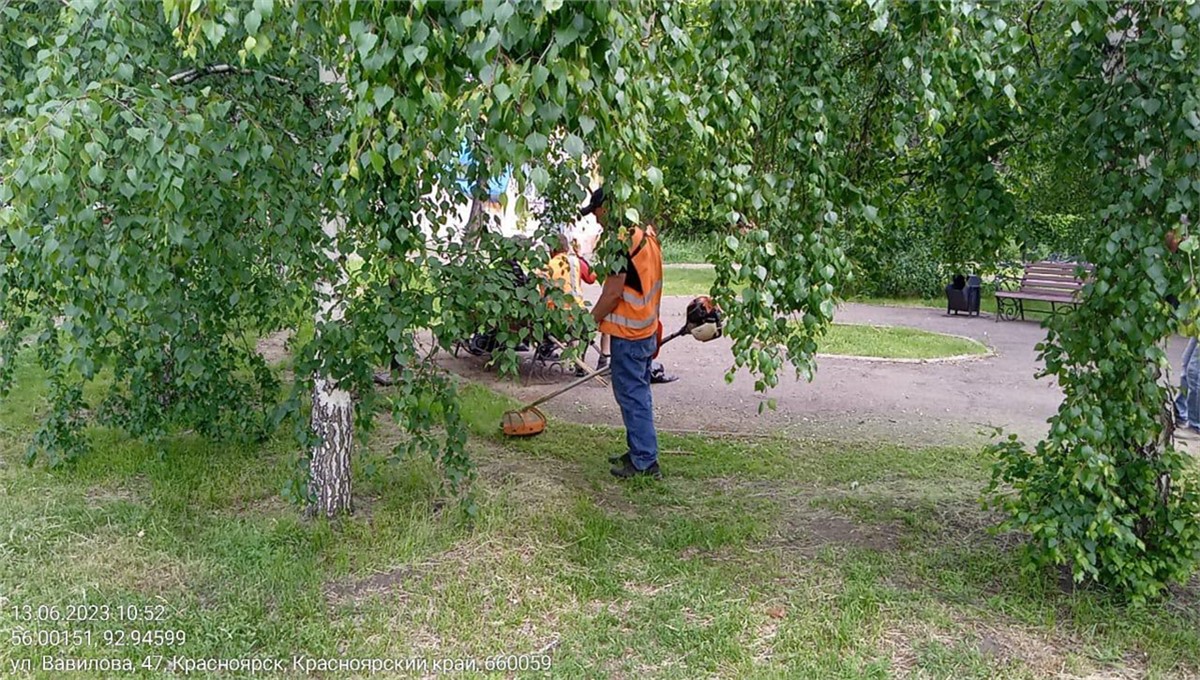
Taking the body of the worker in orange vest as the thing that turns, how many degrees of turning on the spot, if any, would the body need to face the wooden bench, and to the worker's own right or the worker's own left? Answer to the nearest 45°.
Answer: approximately 135° to the worker's own right

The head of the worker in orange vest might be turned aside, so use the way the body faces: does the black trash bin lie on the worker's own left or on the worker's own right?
on the worker's own right

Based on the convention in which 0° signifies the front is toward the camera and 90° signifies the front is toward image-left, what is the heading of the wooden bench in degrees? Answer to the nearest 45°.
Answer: approximately 45°

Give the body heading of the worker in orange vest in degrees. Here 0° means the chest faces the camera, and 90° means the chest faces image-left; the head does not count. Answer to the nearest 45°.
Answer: approximately 90°
